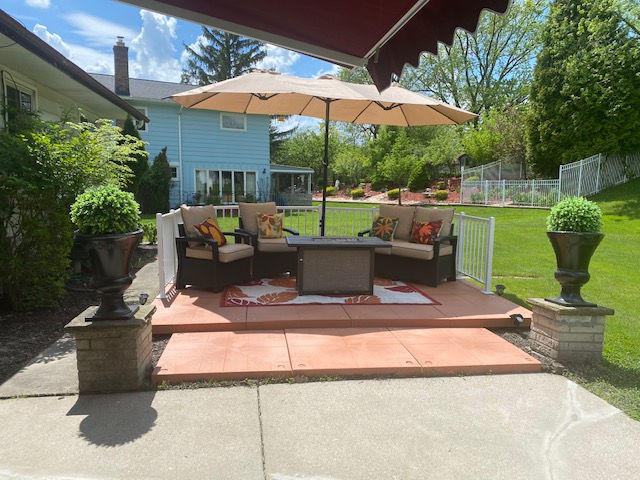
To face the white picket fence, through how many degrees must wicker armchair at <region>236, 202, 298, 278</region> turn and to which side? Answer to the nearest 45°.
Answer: approximately 90° to its left

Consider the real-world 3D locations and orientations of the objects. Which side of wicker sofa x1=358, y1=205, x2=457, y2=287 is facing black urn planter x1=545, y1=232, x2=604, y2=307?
left

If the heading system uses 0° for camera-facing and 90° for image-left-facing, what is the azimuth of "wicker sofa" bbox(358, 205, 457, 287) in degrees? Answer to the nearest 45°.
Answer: approximately 45°

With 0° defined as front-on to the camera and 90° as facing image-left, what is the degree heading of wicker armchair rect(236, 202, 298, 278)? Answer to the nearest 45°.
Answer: approximately 315°

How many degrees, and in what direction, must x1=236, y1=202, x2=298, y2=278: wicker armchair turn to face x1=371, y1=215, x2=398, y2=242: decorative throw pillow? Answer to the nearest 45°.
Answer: approximately 45° to its left

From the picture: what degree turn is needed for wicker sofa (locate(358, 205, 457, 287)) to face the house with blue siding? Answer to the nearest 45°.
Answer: approximately 90° to its right

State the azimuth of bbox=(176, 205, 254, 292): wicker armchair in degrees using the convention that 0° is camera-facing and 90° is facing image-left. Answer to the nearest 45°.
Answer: approximately 315°

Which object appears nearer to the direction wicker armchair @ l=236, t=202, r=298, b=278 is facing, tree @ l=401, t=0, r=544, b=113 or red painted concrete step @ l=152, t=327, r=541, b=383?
the red painted concrete step

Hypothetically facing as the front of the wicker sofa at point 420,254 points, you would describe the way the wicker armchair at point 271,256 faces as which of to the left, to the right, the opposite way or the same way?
to the left
